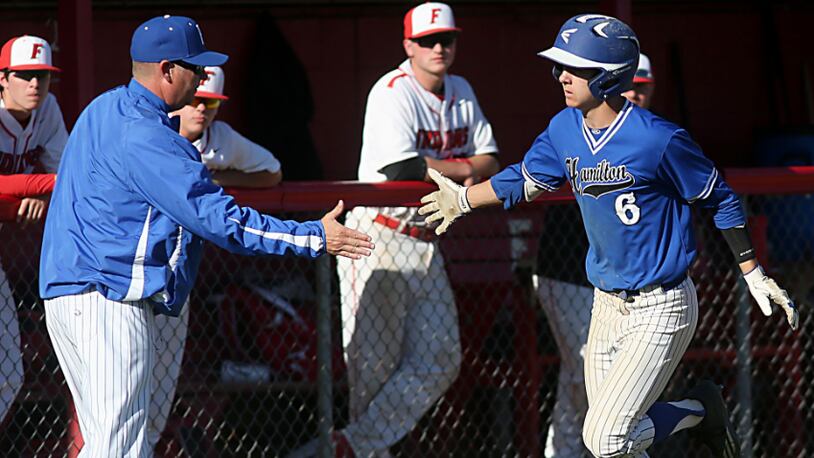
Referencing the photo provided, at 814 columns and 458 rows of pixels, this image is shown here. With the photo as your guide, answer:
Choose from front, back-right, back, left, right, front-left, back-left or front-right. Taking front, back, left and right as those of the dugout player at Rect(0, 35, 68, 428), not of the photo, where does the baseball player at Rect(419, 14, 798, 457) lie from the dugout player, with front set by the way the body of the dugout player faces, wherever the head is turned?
front-left

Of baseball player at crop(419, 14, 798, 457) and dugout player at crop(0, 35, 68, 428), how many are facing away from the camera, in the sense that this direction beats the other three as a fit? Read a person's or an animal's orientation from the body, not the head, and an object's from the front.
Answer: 0

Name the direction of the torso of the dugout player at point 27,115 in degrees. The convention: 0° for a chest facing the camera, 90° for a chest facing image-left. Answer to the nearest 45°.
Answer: approximately 0°

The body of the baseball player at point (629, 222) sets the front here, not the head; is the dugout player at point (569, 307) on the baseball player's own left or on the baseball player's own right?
on the baseball player's own right

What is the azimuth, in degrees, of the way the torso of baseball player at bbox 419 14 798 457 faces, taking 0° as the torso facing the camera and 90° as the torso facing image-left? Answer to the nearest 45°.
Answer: approximately 45°
